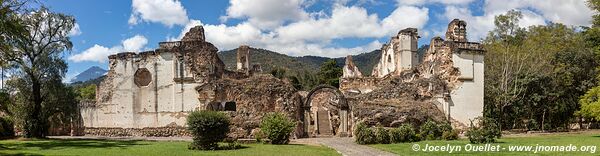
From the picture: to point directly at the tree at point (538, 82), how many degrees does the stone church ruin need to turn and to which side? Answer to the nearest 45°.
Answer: approximately 90° to its left

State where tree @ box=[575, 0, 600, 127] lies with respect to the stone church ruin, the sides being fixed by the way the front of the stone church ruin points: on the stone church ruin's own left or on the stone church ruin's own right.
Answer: on the stone church ruin's own left

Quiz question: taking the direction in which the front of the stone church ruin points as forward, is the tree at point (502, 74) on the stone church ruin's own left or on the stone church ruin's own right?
on the stone church ruin's own left

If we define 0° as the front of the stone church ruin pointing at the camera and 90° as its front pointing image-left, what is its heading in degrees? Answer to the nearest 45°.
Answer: approximately 0°

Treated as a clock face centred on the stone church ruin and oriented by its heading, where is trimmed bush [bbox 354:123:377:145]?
The trimmed bush is roughly at 11 o'clock from the stone church ruin.

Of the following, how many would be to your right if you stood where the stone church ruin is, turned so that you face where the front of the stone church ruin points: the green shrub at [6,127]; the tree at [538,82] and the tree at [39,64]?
2

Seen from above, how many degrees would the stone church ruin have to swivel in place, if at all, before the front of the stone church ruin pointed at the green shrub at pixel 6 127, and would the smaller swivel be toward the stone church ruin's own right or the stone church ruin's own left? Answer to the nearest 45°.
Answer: approximately 90° to the stone church ruin's own right

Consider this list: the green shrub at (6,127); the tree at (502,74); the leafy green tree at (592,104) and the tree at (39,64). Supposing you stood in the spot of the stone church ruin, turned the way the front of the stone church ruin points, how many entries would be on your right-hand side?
2

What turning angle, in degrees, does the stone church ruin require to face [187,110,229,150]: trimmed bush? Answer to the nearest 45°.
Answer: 0° — it already faces it

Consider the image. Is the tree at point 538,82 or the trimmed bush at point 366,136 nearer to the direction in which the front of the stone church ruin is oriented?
the trimmed bush
